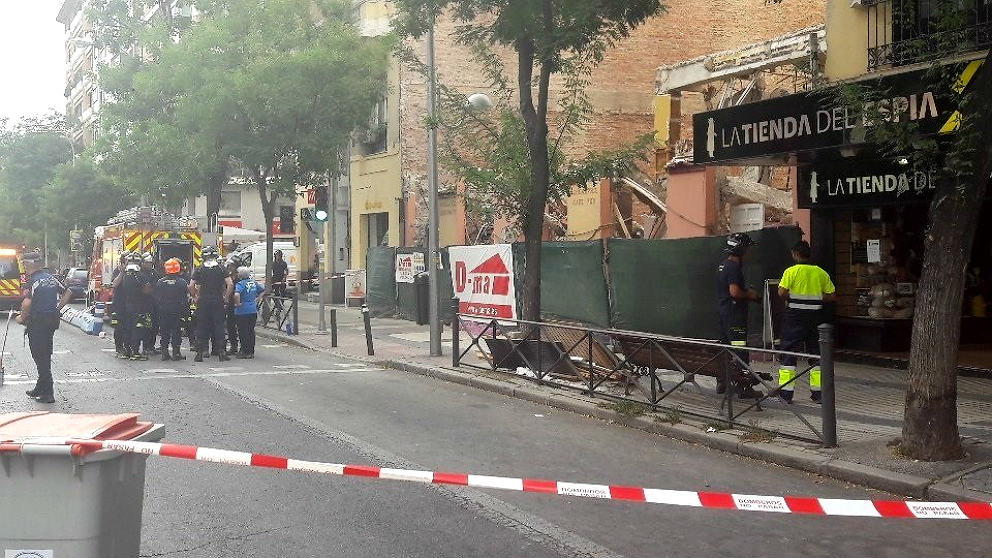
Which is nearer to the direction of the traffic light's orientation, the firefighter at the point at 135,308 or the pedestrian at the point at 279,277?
the firefighter

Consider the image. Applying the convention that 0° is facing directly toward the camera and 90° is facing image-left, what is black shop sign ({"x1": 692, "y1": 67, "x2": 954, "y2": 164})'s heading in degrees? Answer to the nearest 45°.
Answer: approximately 45°

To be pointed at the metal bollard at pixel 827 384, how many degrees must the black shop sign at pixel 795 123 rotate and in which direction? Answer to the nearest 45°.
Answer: approximately 45° to its left

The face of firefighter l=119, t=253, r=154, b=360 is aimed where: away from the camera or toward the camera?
away from the camera

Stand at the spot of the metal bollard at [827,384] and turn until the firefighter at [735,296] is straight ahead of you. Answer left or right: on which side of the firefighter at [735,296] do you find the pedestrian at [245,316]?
left
